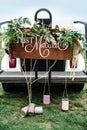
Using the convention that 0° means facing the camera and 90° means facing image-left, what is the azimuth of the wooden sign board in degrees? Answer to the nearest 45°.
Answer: approximately 0°
